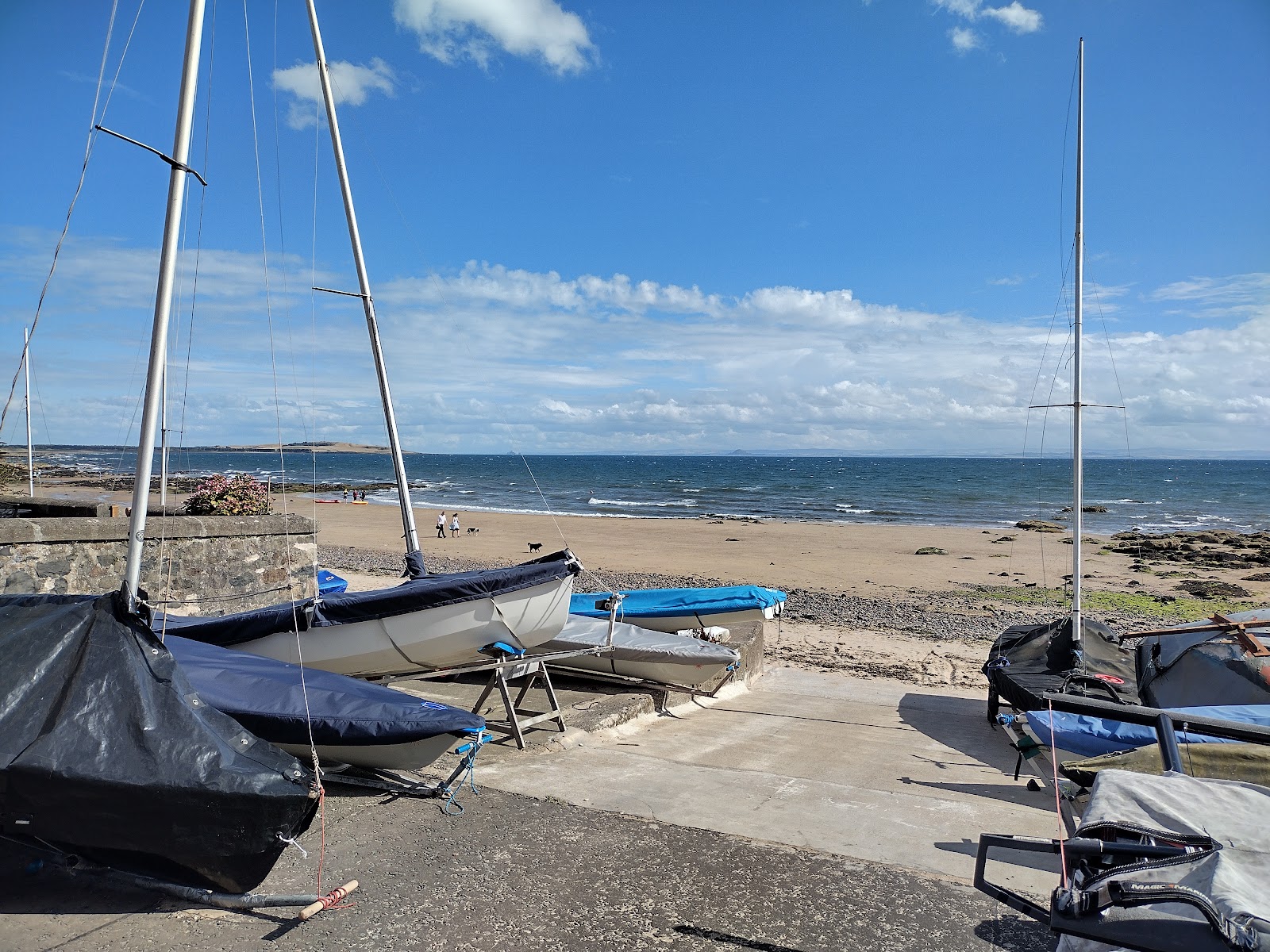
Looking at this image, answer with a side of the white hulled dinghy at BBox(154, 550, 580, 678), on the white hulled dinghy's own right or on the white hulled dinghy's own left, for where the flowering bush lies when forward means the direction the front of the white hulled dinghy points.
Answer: on the white hulled dinghy's own left

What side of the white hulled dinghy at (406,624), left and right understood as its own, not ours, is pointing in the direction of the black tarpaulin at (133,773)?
right

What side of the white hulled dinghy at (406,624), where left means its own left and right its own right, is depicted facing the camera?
right
